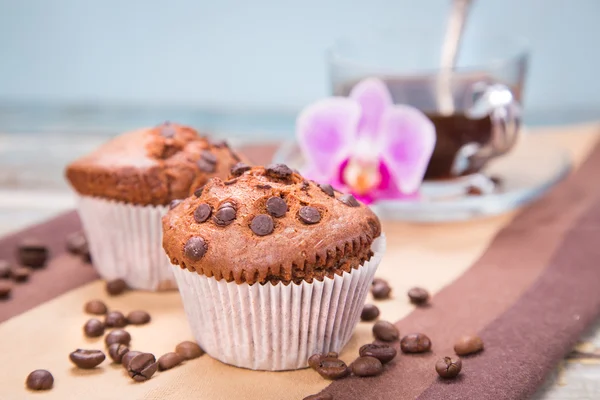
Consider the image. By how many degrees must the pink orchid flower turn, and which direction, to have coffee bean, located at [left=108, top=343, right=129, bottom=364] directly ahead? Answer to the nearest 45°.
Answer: approximately 45° to its right

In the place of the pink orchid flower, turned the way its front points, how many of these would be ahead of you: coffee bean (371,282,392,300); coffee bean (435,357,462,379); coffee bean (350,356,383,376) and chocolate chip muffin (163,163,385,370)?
4

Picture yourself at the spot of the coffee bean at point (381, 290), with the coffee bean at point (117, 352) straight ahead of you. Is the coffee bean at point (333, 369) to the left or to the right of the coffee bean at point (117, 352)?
left

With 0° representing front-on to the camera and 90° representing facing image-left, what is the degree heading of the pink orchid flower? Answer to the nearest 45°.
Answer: approximately 0°

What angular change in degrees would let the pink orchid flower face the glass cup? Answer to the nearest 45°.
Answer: approximately 135° to its left

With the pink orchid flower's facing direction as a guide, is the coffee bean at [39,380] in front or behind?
in front

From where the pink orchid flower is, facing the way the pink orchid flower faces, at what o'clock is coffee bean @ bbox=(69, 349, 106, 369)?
The coffee bean is roughly at 1 o'clock from the pink orchid flower.

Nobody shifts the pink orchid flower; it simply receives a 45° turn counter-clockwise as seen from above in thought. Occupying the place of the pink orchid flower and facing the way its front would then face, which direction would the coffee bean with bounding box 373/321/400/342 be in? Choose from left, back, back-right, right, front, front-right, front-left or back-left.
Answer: front-right

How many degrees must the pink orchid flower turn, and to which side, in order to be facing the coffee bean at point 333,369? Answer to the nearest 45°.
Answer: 0° — it already faces it

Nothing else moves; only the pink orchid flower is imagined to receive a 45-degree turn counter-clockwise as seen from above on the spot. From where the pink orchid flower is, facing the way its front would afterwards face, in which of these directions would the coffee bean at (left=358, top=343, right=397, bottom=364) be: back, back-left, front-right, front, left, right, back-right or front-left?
front-right

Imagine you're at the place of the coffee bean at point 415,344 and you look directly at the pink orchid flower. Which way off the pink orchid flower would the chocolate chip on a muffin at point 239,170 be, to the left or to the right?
left

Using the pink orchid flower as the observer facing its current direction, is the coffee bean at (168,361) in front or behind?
in front

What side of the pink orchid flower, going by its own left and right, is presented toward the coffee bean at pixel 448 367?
front

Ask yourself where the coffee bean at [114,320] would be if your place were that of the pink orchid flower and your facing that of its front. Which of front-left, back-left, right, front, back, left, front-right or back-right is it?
front-right

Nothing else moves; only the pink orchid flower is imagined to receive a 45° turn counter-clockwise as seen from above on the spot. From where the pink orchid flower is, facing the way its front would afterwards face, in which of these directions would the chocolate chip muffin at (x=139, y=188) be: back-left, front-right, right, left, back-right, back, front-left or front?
right

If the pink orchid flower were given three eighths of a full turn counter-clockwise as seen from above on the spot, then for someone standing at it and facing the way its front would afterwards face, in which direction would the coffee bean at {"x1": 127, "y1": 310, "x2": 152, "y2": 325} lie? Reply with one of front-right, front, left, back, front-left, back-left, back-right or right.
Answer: back

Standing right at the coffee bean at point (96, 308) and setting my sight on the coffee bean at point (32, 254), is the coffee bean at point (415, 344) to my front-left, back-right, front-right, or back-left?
back-right
